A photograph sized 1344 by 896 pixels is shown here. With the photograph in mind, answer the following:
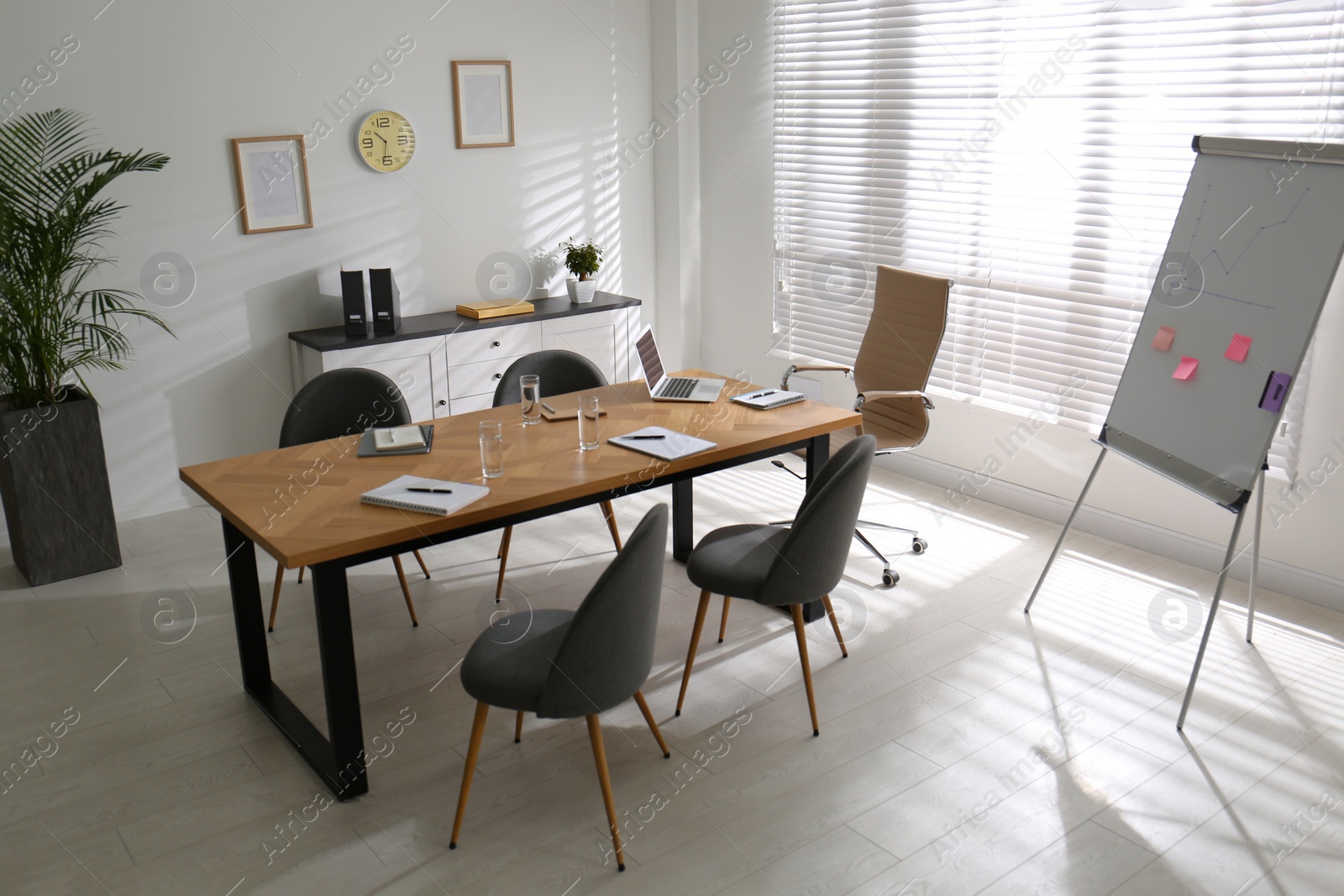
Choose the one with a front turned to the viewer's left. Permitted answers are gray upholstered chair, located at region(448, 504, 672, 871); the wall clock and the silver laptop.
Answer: the gray upholstered chair

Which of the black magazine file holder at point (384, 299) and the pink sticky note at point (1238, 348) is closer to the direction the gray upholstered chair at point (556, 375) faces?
the pink sticky note

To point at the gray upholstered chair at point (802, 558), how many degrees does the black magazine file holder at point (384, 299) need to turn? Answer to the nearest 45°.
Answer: approximately 45° to its left

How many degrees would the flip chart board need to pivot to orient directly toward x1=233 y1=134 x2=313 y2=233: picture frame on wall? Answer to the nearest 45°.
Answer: approximately 45° to its right

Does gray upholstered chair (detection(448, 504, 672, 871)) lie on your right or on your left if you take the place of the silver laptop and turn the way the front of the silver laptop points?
on your right

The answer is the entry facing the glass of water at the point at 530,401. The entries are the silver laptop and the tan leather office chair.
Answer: the tan leather office chair

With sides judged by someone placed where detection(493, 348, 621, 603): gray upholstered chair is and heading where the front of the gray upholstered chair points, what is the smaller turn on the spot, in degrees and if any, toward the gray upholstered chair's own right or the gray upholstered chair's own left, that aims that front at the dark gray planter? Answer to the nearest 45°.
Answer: approximately 135° to the gray upholstered chair's own right

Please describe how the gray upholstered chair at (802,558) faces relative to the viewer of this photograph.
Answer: facing to the left of the viewer

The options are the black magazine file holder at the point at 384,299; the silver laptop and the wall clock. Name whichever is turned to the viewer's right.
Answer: the silver laptop

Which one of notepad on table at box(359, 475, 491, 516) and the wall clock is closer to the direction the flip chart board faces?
the notepad on table

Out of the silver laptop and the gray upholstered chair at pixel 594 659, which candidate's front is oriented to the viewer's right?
the silver laptop

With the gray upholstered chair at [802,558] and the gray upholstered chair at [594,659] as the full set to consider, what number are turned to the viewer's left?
2
